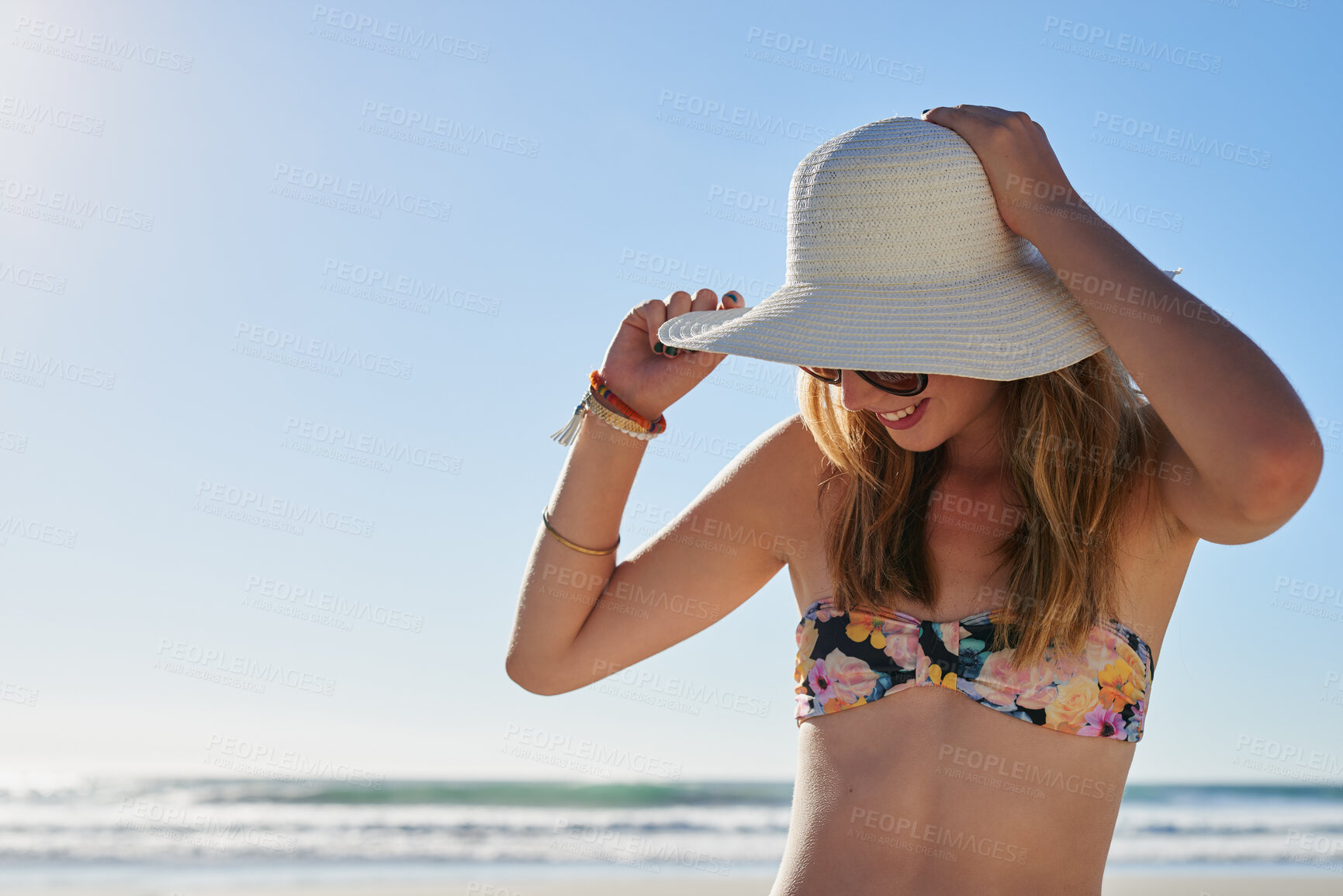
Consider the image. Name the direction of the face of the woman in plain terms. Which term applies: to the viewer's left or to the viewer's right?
to the viewer's left

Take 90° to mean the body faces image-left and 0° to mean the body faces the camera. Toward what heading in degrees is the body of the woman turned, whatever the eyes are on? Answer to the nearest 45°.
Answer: approximately 0°
